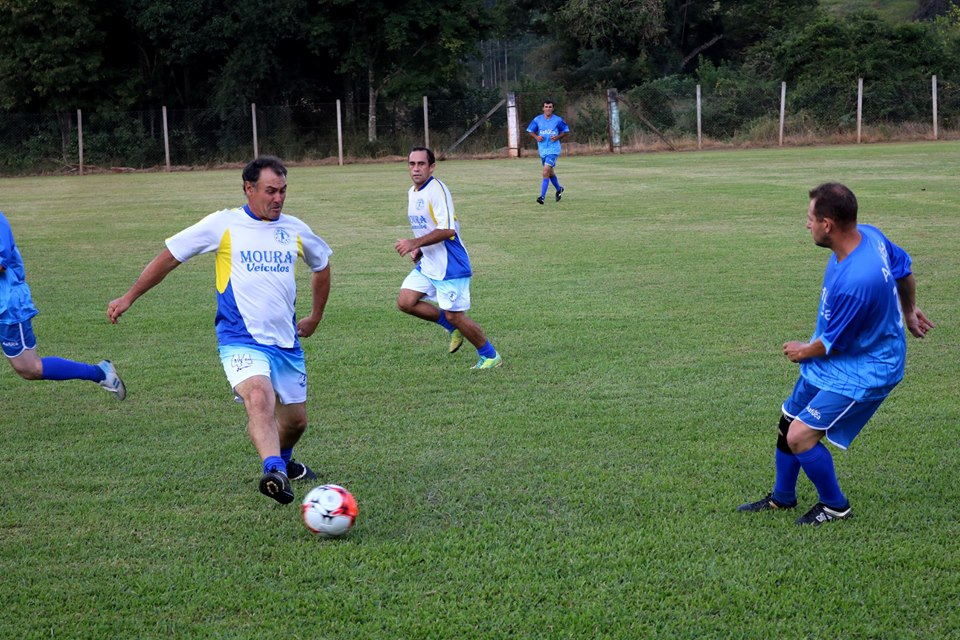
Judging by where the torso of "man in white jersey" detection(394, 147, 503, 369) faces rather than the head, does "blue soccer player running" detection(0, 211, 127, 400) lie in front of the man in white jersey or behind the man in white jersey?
in front

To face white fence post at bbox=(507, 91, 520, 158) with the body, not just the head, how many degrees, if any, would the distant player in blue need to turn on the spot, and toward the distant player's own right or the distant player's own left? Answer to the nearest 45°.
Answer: approximately 180°

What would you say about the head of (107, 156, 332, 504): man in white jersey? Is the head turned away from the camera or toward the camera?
toward the camera

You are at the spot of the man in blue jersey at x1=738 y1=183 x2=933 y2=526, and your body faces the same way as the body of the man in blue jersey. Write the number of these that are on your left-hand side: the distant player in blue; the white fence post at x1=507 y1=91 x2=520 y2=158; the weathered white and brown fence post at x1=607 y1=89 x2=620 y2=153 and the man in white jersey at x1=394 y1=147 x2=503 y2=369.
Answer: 0

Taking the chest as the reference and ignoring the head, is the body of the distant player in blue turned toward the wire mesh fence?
no

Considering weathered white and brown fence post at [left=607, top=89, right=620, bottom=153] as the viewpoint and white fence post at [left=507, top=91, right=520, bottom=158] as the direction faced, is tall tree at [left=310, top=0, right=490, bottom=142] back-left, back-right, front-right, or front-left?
front-right

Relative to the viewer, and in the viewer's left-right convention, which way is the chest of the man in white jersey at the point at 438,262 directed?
facing the viewer and to the left of the viewer

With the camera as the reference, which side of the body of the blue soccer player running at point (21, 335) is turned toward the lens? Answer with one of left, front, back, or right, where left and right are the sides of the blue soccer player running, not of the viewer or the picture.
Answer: left

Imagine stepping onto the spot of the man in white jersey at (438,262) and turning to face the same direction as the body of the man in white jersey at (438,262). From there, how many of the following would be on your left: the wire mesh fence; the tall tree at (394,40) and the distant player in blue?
0

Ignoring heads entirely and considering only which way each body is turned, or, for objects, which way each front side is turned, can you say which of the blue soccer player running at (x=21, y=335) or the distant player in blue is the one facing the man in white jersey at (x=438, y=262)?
the distant player in blue

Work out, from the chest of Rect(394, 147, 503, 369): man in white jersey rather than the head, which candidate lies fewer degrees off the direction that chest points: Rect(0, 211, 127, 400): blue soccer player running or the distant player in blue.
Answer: the blue soccer player running

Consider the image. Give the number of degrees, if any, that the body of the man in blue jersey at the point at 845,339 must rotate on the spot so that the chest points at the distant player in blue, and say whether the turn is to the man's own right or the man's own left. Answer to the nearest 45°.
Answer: approximately 90° to the man's own right

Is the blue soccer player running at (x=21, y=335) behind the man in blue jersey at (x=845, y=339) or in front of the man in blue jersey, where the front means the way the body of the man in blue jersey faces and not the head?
in front

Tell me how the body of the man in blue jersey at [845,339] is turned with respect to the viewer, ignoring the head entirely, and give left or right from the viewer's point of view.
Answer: facing to the left of the viewer

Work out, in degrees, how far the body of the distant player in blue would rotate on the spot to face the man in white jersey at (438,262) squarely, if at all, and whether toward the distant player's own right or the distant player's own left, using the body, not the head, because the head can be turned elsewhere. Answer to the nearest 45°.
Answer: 0° — they already face them

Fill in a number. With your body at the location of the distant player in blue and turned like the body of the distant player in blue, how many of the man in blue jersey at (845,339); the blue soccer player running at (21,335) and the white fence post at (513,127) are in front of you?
2

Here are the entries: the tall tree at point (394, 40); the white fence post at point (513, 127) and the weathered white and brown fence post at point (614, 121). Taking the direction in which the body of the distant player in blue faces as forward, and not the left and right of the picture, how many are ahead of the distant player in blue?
0

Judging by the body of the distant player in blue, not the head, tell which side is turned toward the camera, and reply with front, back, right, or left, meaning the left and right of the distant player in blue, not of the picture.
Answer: front

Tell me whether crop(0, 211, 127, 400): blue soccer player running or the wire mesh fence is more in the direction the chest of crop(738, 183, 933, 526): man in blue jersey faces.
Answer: the blue soccer player running
